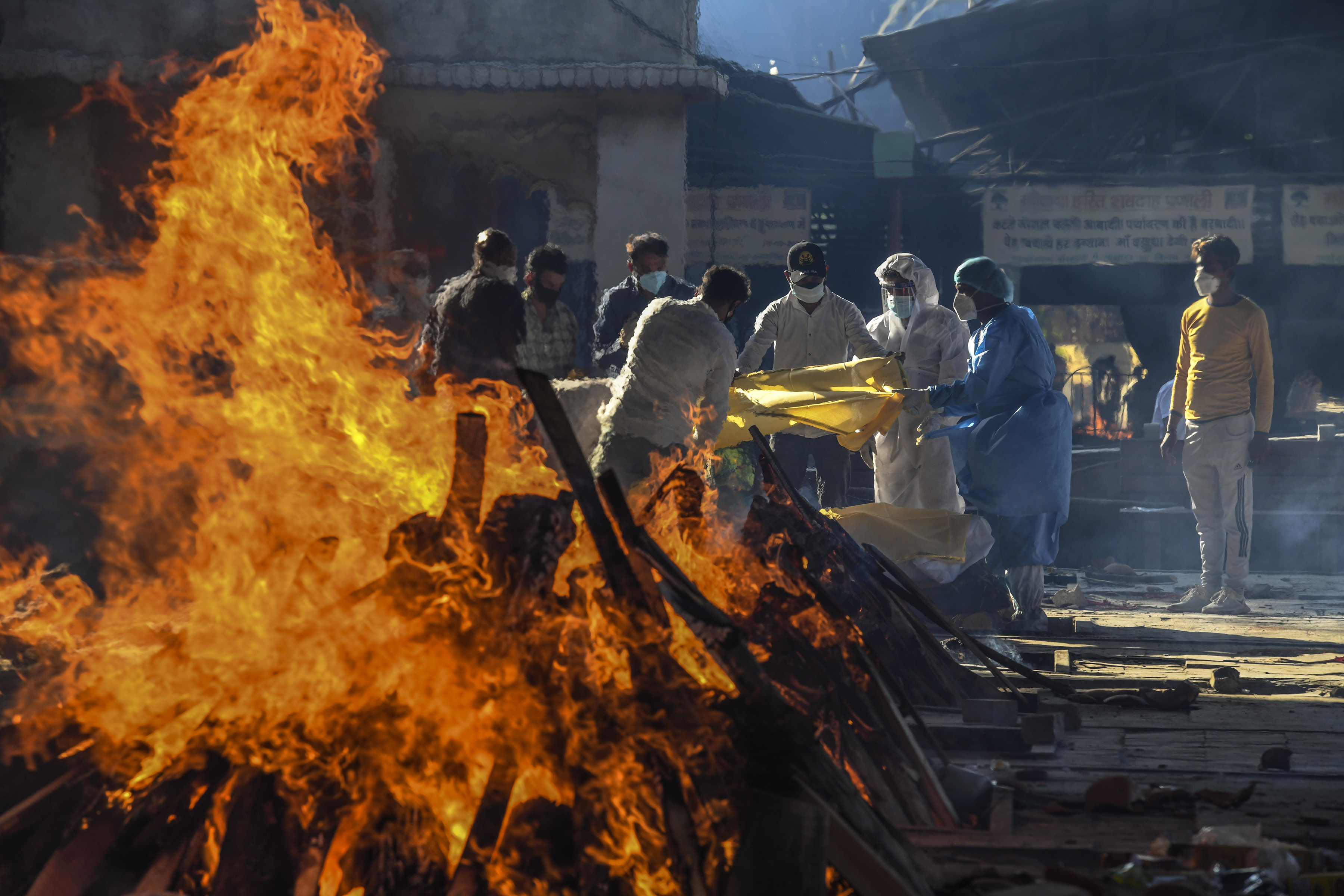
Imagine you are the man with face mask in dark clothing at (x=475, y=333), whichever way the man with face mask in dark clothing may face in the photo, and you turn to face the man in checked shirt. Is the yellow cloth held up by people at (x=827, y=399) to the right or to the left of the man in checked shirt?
right

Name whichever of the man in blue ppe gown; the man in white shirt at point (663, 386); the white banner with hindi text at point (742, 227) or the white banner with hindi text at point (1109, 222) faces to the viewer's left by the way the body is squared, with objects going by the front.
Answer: the man in blue ppe gown

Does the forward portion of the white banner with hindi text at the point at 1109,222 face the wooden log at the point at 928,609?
yes

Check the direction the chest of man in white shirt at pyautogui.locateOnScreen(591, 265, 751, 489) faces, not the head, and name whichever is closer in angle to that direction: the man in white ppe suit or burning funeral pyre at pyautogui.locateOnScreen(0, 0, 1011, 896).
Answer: the man in white ppe suit

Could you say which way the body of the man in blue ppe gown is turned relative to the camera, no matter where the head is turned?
to the viewer's left

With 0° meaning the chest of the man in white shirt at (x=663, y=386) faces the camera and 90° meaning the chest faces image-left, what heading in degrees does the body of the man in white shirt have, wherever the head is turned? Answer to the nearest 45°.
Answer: approximately 225°

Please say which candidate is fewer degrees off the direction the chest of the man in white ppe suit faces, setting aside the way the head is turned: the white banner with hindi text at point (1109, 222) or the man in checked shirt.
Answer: the man in checked shirt

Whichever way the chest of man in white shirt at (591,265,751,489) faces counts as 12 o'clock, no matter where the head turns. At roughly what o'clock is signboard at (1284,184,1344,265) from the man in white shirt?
The signboard is roughly at 12 o'clock from the man in white shirt.

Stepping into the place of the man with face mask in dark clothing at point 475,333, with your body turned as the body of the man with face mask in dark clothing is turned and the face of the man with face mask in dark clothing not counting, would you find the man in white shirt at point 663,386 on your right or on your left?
on your right

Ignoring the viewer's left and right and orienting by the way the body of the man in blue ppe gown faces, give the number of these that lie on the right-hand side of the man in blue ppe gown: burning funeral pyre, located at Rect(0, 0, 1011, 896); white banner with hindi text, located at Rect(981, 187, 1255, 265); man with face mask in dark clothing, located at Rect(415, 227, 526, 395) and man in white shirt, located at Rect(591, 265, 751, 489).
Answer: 1

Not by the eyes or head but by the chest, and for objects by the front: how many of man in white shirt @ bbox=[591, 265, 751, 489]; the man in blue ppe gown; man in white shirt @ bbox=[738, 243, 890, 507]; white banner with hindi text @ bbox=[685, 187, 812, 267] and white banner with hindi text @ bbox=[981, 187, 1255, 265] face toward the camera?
3
